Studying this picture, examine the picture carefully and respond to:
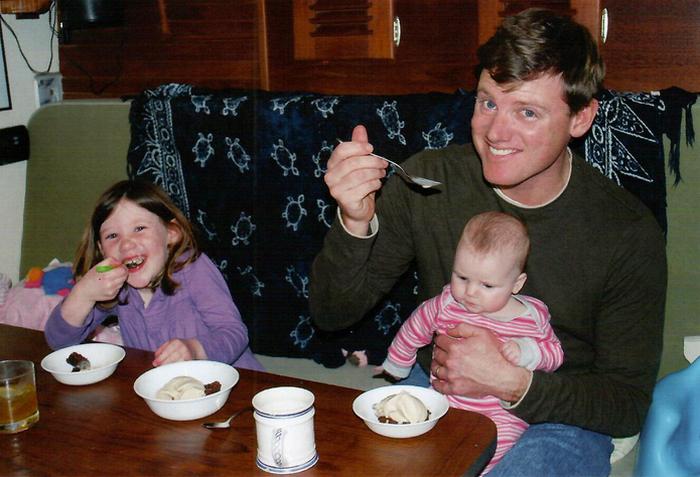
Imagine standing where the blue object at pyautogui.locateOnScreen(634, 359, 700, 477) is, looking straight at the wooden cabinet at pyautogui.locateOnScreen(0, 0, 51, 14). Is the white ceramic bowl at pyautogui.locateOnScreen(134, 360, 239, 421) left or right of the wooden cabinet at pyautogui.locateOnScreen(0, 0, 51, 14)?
left

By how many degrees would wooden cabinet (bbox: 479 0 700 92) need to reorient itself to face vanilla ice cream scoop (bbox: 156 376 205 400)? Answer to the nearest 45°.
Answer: approximately 45° to its right

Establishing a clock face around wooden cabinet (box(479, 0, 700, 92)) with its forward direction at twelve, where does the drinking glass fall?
The drinking glass is roughly at 1 o'clock from the wooden cabinet.

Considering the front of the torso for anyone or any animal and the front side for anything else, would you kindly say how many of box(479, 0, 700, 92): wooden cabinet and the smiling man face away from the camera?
0

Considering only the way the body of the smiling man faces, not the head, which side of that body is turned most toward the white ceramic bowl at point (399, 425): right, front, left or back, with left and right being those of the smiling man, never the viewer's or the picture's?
front

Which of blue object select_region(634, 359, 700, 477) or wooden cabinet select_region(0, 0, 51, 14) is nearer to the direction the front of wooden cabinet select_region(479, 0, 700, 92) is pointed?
the blue object

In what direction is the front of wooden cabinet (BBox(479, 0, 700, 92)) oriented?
toward the camera

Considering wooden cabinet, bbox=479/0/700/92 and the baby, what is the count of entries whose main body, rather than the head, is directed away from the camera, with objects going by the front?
0

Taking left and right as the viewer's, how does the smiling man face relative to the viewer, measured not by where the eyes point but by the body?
facing the viewer and to the left of the viewer

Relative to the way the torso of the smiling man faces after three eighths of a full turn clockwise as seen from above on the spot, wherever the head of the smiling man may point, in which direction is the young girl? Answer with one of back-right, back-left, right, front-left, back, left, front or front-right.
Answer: left
